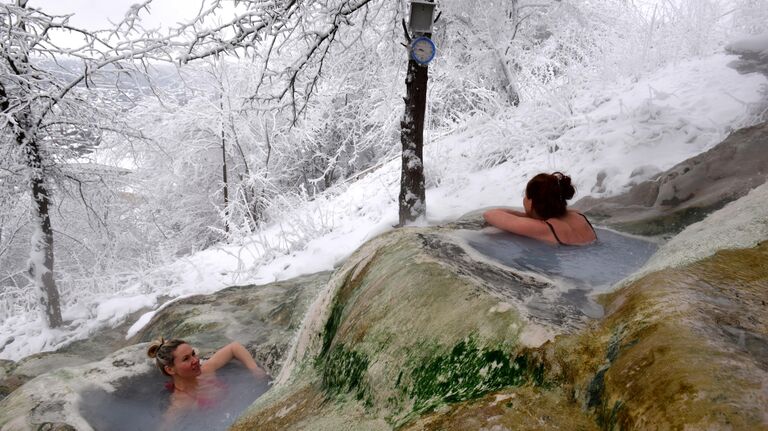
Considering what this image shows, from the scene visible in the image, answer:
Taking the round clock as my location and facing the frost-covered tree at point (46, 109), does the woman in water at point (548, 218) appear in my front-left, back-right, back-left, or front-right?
back-left

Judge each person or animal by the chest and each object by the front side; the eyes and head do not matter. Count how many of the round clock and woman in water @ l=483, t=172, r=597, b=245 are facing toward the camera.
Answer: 1

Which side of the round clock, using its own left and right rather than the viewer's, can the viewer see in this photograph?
front

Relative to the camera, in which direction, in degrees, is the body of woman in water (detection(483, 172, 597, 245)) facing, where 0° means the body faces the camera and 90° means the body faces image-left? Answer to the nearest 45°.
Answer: approximately 135°

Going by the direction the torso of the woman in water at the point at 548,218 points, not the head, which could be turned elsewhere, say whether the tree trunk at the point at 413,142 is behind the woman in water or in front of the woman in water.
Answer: in front

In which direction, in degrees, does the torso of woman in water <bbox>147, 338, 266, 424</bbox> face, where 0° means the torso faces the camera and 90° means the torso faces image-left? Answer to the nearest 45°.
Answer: approximately 315°

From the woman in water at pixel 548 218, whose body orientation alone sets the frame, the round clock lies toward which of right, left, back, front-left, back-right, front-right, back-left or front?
front

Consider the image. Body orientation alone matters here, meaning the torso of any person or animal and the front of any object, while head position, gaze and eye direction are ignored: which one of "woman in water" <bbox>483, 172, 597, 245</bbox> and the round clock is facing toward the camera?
the round clock
